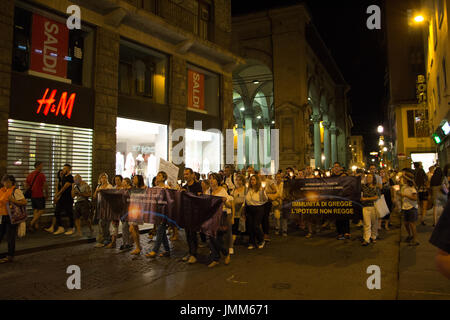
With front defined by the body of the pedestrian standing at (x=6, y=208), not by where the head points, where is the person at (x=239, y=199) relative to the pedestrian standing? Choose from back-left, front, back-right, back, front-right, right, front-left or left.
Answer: back-left

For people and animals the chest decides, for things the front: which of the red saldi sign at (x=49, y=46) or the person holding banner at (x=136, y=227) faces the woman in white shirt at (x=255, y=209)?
the red saldi sign

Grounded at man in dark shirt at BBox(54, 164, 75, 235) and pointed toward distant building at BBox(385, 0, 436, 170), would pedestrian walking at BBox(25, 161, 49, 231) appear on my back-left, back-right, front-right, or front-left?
back-left

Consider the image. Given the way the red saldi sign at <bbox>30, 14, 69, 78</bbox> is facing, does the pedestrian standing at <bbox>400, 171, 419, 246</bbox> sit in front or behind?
in front

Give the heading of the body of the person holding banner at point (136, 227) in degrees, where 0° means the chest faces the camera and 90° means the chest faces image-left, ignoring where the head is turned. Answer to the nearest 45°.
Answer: approximately 45°

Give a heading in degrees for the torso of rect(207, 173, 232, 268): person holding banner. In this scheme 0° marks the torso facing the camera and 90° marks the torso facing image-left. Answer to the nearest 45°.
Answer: approximately 45°

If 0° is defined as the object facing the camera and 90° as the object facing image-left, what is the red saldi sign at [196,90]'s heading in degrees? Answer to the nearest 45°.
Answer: approximately 315°

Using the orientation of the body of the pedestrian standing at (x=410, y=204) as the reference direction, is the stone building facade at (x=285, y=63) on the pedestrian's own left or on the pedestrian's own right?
on the pedestrian's own right

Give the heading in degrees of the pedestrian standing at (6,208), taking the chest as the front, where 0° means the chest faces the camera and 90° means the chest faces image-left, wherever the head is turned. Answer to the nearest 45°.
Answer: approximately 45°
